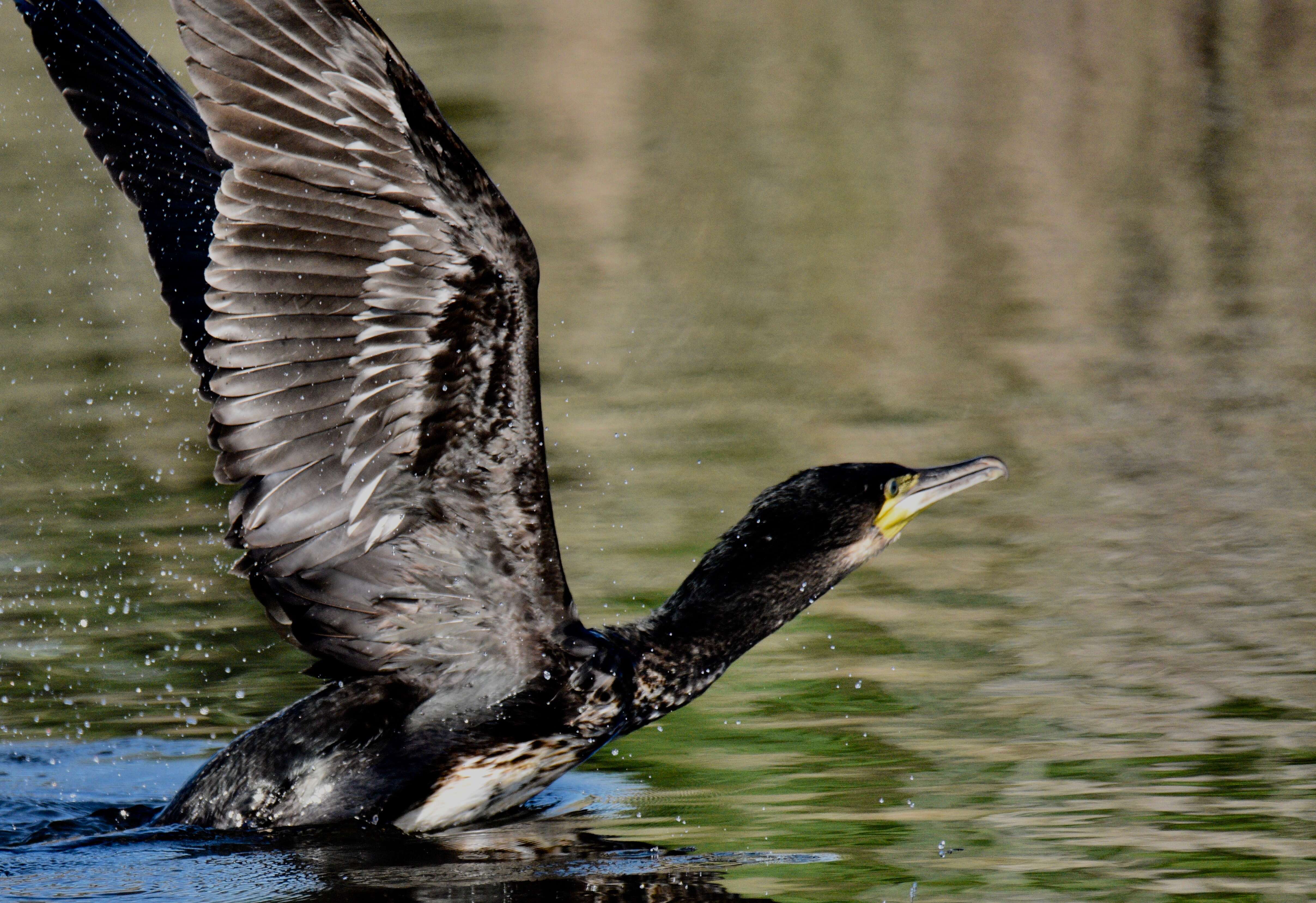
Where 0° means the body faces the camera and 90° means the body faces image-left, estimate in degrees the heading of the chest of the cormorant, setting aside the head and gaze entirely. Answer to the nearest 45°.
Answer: approximately 270°
